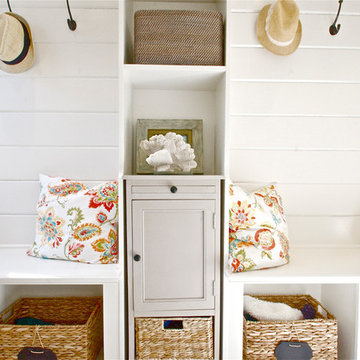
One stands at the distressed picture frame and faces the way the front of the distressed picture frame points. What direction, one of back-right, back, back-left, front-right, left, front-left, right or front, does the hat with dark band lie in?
right

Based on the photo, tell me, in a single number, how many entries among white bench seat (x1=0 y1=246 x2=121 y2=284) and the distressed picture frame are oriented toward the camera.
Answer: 2

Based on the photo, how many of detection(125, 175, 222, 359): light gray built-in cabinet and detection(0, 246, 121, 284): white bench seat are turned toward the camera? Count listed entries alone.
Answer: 2

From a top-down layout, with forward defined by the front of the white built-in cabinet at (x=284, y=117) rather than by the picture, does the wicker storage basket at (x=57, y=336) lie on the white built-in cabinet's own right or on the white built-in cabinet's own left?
on the white built-in cabinet's own right

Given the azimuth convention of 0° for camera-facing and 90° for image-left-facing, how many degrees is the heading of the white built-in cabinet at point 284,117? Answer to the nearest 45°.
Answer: approximately 0°

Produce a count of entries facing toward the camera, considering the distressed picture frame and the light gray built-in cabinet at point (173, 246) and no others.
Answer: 2

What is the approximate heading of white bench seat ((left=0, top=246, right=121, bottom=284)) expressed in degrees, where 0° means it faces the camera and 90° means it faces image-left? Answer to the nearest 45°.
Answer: approximately 0°

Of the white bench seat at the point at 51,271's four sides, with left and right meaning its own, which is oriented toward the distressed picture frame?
left
